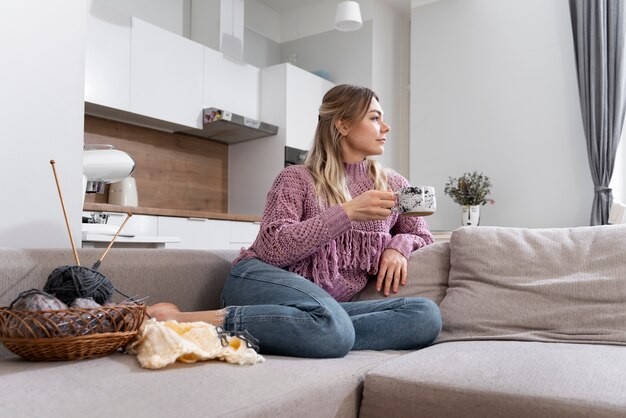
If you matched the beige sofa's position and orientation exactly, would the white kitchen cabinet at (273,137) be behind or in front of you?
behind

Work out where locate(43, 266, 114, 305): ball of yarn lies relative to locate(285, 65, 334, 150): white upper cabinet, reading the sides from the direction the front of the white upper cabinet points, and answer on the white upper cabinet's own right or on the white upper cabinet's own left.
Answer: on the white upper cabinet's own right

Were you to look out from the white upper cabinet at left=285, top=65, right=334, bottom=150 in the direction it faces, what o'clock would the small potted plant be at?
The small potted plant is roughly at 11 o'clock from the white upper cabinet.

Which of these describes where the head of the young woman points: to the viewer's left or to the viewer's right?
to the viewer's right

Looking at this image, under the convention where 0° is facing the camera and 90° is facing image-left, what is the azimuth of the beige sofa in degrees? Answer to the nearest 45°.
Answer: approximately 0°

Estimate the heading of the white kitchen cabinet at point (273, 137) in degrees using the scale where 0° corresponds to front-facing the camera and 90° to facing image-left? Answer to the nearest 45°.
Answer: approximately 315°

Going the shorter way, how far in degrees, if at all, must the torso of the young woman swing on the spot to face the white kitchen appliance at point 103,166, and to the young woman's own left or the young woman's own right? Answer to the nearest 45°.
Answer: approximately 135° to the young woman's own right

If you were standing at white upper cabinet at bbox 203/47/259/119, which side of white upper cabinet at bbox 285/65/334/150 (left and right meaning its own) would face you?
right

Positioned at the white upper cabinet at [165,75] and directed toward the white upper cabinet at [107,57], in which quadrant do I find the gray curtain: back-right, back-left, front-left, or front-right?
back-left
